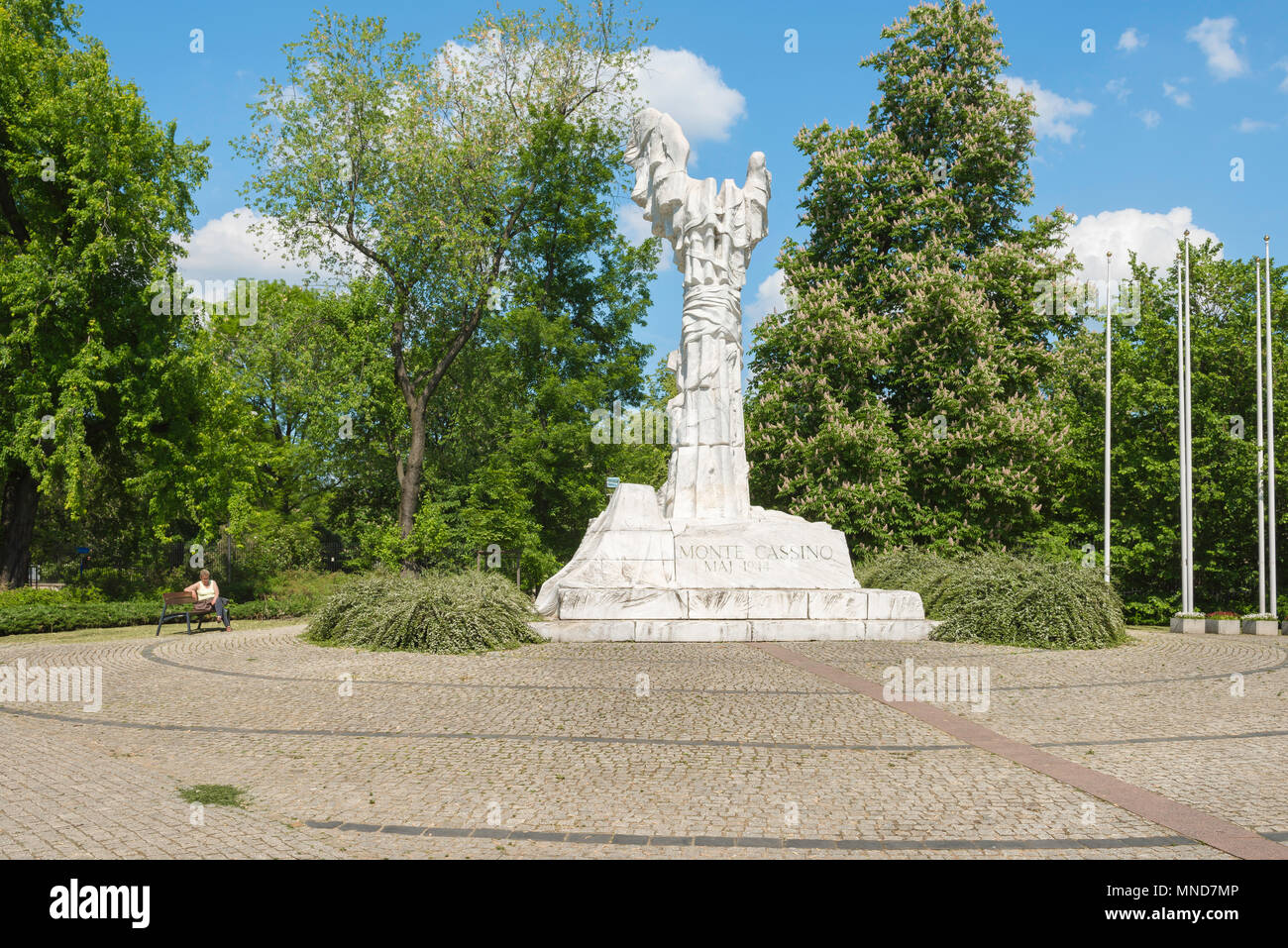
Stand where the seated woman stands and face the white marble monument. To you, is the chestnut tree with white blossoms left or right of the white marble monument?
left

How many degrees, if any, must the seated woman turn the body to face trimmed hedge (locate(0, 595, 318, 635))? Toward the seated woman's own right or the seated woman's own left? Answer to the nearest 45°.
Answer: approximately 180°

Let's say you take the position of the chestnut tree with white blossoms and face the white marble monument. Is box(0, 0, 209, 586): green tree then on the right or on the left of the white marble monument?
right

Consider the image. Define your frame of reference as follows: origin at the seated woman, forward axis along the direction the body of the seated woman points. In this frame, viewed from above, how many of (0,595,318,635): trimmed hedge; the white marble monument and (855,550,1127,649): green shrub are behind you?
1

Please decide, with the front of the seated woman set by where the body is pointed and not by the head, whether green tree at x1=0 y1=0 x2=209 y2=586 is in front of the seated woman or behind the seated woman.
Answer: behind

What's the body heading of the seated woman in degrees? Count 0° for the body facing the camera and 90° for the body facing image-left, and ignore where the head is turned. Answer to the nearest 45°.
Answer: approximately 315°

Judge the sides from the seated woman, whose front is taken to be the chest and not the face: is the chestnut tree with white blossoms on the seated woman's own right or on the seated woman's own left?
on the seated woman's own left

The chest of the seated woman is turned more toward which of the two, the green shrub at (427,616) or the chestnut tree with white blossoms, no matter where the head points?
the green shrub

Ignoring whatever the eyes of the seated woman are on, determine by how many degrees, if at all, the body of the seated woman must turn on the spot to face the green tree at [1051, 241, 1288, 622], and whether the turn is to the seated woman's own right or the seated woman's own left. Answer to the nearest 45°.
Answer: approximately 45° to the seated woman's own left

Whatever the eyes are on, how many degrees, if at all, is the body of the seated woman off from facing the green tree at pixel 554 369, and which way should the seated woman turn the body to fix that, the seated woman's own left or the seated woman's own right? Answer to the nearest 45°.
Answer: approximately 90° to the seated woman's own left
